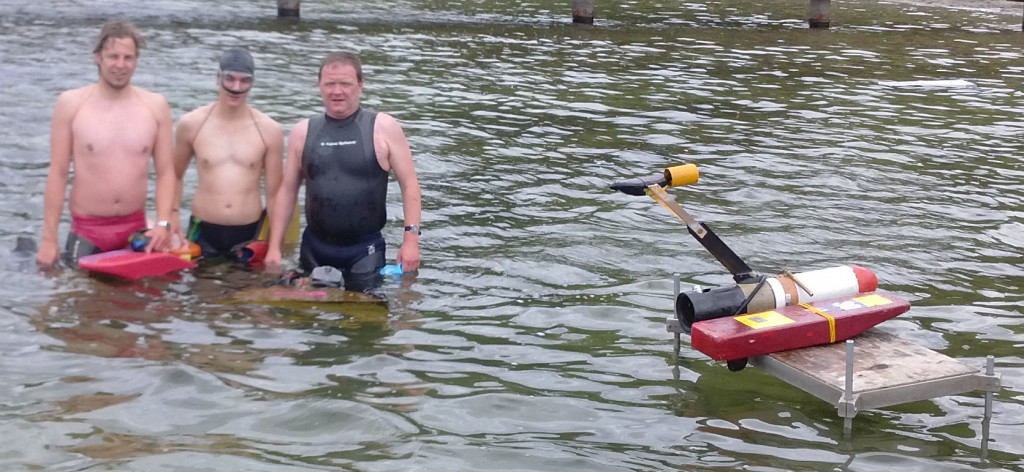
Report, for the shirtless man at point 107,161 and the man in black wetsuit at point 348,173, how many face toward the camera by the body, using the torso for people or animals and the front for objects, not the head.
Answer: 2

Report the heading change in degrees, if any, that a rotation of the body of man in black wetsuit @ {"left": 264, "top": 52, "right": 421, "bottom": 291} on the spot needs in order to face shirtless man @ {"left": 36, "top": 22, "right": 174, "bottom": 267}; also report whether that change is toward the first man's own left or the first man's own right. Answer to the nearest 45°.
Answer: approximately 90° to the first man's own right

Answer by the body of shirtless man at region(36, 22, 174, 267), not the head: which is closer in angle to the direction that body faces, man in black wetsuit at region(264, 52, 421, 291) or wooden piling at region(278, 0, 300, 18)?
the man in black wetsuit

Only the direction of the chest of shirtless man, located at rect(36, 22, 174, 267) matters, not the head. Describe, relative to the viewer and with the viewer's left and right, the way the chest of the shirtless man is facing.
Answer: facing the viewer

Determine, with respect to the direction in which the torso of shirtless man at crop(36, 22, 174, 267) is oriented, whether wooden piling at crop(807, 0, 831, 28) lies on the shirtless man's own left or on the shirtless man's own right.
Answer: on the shirtless man's own left

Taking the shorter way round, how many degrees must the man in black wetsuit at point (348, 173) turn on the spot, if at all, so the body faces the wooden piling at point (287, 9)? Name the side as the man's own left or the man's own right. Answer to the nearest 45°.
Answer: approximately 180°

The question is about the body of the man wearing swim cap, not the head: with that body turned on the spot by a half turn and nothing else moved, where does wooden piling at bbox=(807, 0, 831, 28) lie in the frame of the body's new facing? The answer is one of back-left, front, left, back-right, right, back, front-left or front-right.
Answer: front-right

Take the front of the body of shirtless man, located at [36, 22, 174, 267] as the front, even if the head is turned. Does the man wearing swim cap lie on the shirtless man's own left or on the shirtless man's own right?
on the shirtless man's own left

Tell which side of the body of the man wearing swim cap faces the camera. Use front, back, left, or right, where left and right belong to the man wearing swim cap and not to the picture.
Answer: front

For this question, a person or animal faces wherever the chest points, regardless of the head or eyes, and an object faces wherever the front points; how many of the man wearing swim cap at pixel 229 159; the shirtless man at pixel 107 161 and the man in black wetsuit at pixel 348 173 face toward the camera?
3

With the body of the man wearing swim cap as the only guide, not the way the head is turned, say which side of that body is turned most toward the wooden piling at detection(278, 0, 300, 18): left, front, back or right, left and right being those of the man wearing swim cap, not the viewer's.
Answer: back
